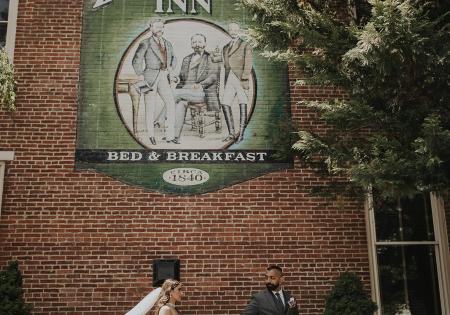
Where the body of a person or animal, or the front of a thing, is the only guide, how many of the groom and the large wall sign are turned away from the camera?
0
